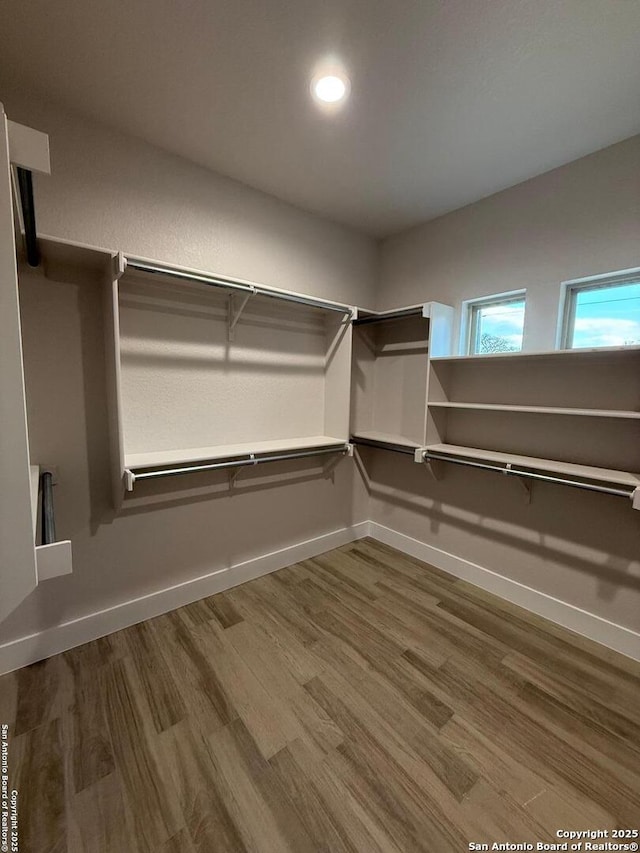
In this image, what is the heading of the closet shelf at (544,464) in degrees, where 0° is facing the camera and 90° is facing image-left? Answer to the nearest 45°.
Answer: approximately 45°

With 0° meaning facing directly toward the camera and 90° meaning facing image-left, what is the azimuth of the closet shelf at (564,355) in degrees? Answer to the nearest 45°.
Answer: approximately 45°

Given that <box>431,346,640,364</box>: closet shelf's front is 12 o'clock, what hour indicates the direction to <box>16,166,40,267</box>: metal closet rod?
The metal closet rod is roughly at 12 o'clock from the closet shelf.

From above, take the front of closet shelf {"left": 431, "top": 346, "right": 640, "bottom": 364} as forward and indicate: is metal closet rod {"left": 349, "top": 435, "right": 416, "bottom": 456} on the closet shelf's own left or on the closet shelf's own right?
on the closet shelf's own right

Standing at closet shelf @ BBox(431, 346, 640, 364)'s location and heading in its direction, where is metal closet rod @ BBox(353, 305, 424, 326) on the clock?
The metal closet rod is roughly at 2 o'clock from the closet shelf.
